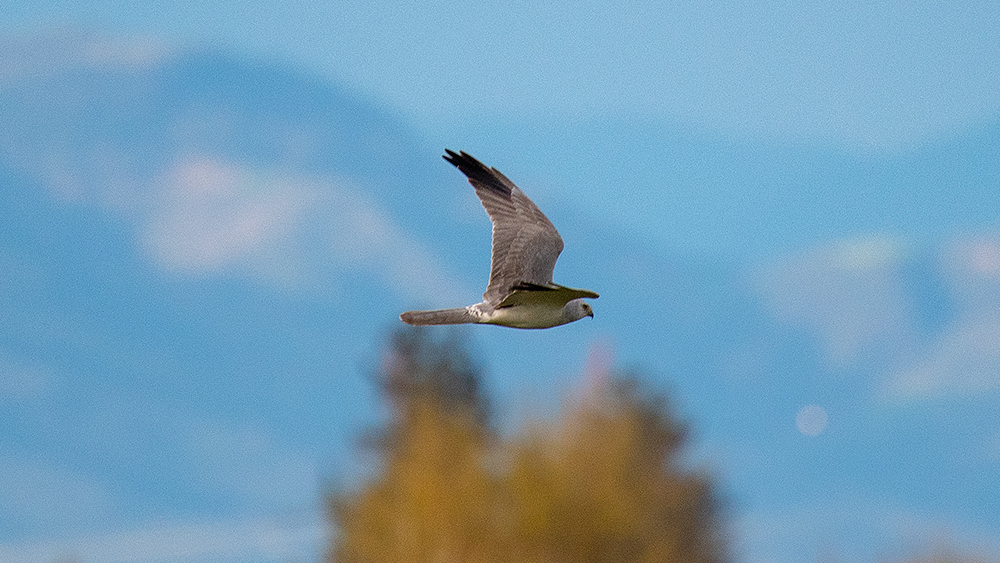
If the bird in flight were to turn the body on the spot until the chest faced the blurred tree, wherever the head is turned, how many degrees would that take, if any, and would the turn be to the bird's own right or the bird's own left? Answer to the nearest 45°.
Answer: approximately 90° to the bird's own left

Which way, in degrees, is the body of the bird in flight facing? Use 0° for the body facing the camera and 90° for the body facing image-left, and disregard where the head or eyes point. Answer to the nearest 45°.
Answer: approximately 270°
